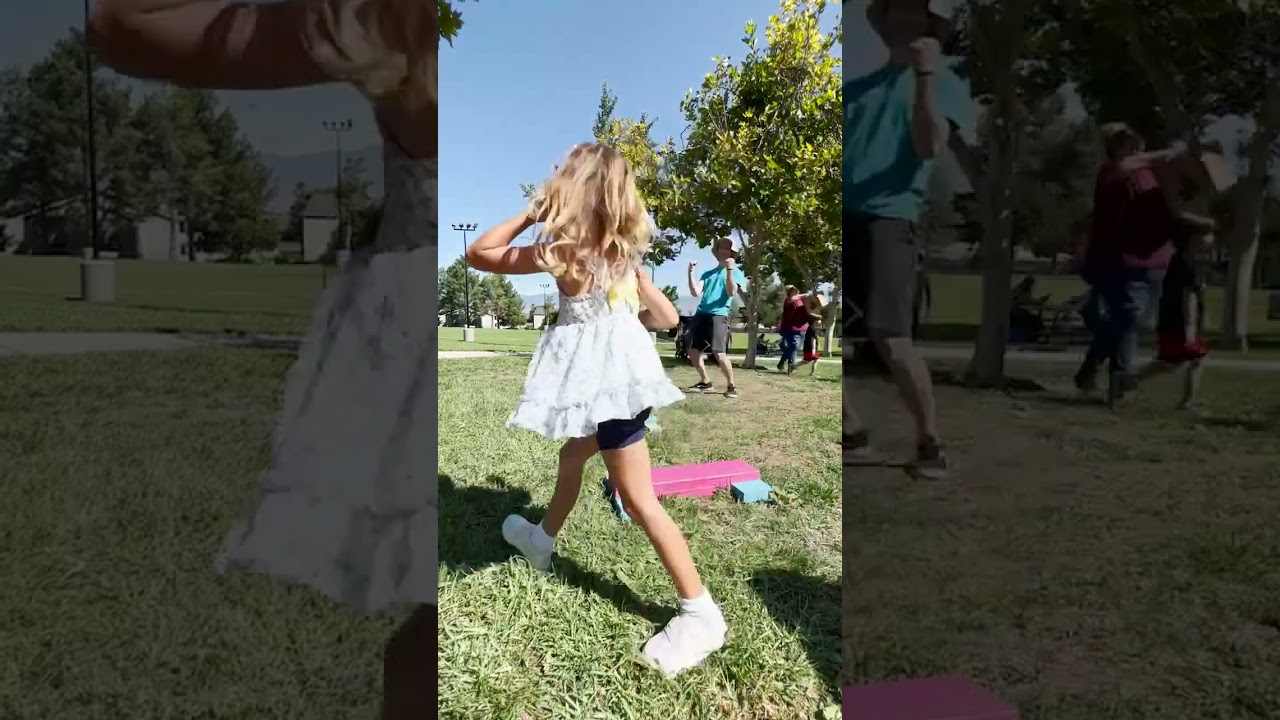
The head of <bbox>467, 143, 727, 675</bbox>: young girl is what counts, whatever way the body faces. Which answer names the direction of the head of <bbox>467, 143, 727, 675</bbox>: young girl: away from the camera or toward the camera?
away from the camera
